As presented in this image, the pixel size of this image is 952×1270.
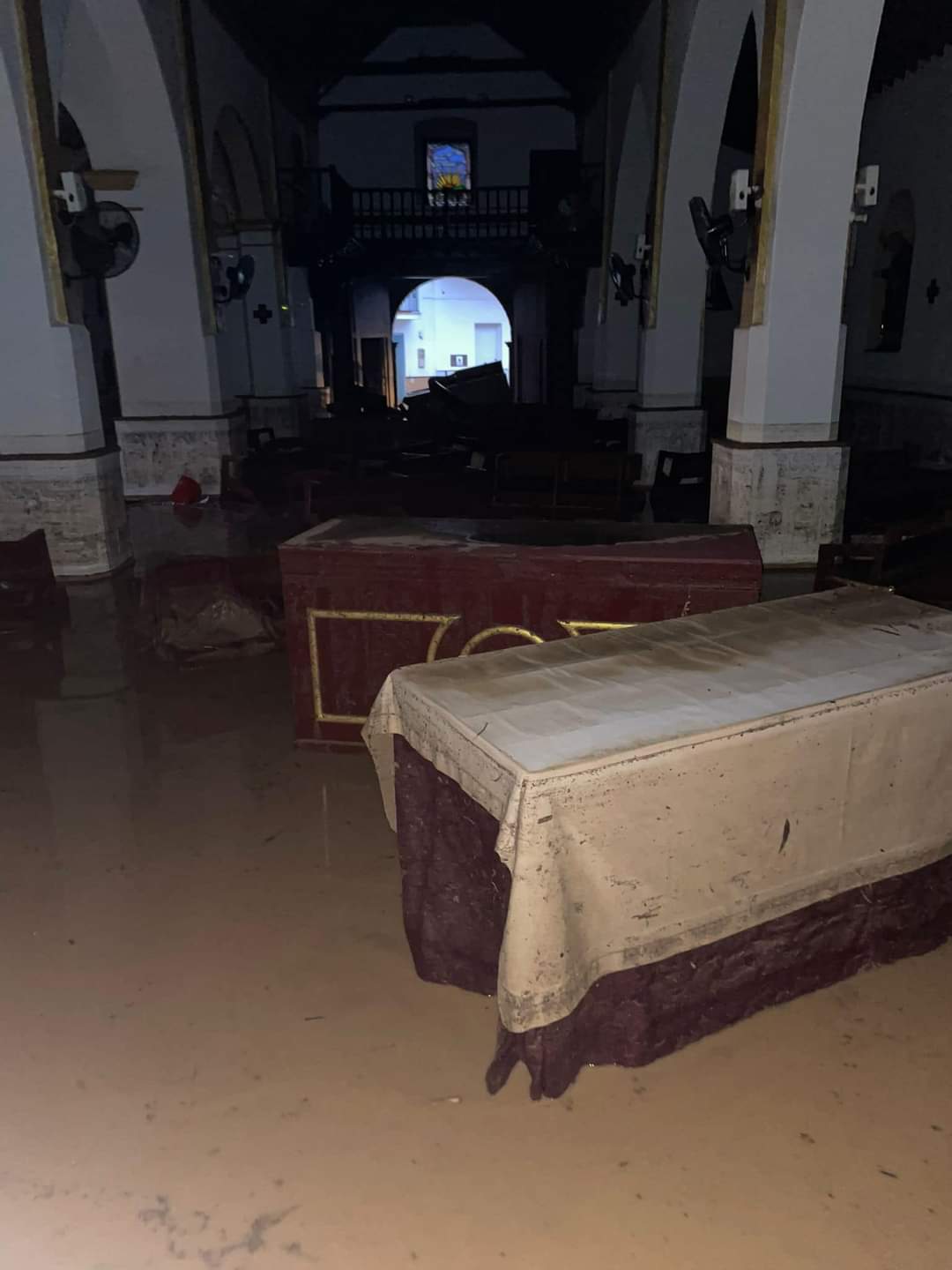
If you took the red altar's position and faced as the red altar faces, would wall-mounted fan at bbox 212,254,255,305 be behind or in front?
behind

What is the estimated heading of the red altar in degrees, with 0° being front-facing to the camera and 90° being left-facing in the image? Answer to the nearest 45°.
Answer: approximately 0°

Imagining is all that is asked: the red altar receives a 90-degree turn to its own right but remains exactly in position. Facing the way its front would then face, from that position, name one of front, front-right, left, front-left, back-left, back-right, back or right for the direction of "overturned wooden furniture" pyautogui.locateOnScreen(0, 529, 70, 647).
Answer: front-right

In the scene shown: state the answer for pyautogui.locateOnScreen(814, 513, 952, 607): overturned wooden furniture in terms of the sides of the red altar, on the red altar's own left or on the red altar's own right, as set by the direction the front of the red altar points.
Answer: on the red altar's own left

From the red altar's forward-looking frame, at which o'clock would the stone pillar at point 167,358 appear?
The stone pillar is roughly at 5 o'clock from the red altar.

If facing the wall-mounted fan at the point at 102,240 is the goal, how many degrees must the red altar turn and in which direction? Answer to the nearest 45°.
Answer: approximately 135° to its right

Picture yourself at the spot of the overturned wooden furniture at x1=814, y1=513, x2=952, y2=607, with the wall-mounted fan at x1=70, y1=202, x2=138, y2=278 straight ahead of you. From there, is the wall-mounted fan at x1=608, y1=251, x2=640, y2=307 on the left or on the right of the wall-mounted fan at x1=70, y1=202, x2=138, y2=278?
right

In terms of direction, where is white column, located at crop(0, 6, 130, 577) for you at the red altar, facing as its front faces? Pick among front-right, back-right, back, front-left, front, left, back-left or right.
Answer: back-right

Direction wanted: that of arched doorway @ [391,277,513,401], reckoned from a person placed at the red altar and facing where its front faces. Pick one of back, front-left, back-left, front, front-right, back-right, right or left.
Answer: back

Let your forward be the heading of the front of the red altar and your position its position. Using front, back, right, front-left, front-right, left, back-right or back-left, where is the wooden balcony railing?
back

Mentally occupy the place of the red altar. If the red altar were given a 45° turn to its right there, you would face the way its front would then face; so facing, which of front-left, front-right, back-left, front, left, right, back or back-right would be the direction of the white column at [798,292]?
back

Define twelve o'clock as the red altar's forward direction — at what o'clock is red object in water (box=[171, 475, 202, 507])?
The red object in water is roughly at 5 o'clock from the red altar.

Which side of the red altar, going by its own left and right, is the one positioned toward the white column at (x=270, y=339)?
back
